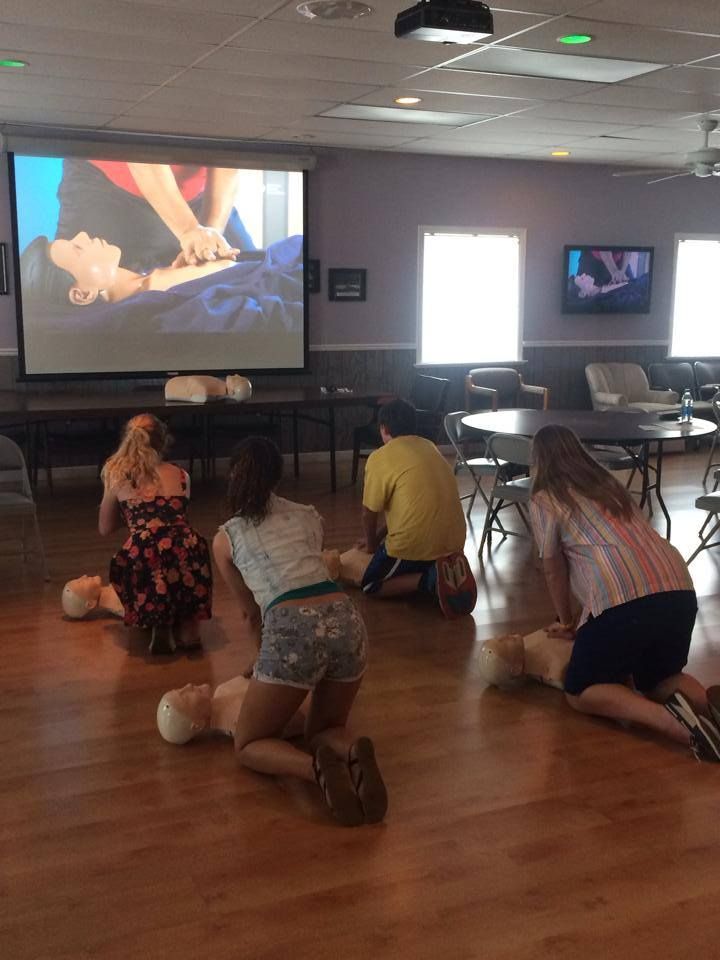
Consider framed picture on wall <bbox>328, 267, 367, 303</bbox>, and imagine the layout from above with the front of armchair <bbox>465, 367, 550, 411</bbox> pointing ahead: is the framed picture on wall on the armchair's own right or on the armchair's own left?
on the armchair's own right

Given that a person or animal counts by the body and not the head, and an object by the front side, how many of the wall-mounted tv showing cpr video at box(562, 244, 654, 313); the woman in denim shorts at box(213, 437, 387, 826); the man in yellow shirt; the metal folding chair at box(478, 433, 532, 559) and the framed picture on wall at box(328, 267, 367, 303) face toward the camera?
2

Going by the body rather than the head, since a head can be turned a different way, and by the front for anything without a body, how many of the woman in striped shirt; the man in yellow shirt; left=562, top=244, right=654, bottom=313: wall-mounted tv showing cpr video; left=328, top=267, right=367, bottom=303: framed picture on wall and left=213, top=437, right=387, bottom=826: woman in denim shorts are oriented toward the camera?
2

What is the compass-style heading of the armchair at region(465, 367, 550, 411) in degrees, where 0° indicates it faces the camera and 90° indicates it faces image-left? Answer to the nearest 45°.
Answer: approximately 315°

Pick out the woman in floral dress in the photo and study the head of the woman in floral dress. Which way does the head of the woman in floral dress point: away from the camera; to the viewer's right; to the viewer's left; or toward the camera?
away from the camera

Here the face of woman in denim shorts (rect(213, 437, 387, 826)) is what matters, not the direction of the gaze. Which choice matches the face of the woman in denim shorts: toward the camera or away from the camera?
away from the camera

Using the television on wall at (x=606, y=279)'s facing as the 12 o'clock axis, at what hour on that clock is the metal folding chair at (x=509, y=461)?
The metal folding chair is roughly at 12 o'clock from the television on wall.

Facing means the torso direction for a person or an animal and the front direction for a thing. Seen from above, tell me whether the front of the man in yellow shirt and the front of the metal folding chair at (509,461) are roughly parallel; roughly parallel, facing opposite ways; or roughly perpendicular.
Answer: roughly perpendicular

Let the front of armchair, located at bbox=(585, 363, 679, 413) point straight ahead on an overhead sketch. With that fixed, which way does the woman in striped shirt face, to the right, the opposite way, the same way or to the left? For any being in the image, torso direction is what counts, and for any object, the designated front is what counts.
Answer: the opposite way

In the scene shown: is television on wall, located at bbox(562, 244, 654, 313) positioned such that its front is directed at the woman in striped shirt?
yes

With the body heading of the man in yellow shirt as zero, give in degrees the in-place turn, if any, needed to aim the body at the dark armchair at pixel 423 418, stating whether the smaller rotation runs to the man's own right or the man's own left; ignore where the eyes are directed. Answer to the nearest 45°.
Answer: approximately 45° to the man's own right

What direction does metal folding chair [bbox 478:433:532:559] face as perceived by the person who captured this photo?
facing away from the viewer and to the right of the viewer

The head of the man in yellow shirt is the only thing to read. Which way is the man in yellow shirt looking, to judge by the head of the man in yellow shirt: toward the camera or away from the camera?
away from the camera

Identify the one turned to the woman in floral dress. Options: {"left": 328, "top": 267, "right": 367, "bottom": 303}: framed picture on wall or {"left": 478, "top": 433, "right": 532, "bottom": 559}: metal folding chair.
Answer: the framed picture on wall
